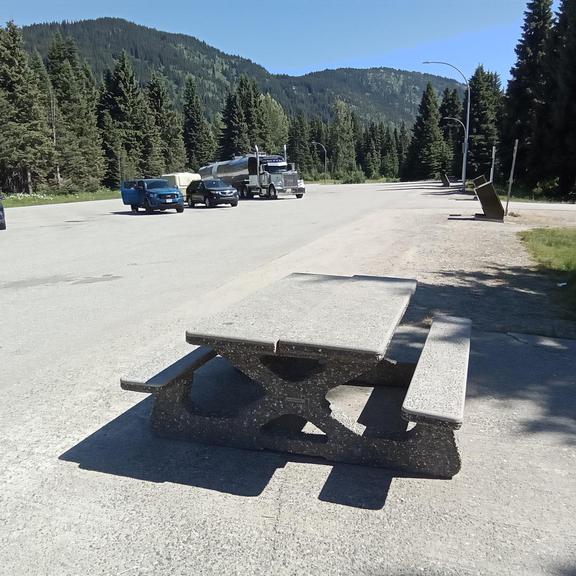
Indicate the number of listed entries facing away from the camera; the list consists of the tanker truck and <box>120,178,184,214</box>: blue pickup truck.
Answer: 0

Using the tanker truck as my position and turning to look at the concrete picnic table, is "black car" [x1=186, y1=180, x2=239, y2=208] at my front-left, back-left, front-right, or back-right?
front-right

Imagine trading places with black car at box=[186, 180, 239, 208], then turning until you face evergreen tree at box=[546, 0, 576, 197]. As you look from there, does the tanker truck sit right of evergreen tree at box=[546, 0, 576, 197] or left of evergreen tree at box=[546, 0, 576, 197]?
left

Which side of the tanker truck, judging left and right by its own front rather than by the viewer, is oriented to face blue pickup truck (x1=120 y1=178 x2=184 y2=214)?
right

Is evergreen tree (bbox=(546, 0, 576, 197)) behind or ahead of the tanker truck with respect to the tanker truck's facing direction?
ahead

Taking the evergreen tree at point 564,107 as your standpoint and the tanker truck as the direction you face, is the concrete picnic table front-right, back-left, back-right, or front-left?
front-left

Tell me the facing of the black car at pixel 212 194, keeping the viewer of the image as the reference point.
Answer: facing the viewer and to the right of the viewer

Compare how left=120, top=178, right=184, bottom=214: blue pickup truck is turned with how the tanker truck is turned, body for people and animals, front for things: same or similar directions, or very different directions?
same or similar directions

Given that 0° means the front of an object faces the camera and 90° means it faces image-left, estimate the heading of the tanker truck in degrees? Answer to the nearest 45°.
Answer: approximately 315°

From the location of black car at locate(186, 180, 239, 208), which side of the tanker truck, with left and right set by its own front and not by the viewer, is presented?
right

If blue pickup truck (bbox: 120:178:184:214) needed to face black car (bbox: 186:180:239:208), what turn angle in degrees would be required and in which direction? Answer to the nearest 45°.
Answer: approximately 90° to its left

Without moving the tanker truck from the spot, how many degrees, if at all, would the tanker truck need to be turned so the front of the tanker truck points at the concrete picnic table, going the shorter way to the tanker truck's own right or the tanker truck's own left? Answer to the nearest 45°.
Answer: approximately 45° to the tanker truck's own right

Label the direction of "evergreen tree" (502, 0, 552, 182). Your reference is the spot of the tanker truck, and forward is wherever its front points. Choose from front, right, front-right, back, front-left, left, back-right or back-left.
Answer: front-left

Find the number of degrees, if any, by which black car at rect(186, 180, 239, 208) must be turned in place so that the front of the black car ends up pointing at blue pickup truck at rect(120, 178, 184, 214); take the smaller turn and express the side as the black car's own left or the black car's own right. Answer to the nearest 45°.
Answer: approximately 90° to the black car's own right

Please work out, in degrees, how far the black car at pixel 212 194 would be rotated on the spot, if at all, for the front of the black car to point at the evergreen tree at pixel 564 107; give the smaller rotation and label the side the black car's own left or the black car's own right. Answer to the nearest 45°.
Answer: approximately 45° to the black car's own left

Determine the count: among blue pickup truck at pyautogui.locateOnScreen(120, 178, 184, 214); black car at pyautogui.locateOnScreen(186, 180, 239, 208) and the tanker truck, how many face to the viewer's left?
0

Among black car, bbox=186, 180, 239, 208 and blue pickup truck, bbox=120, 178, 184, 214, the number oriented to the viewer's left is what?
0

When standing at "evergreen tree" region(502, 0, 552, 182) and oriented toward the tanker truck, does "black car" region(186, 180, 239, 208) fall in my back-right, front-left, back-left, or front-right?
front-left
